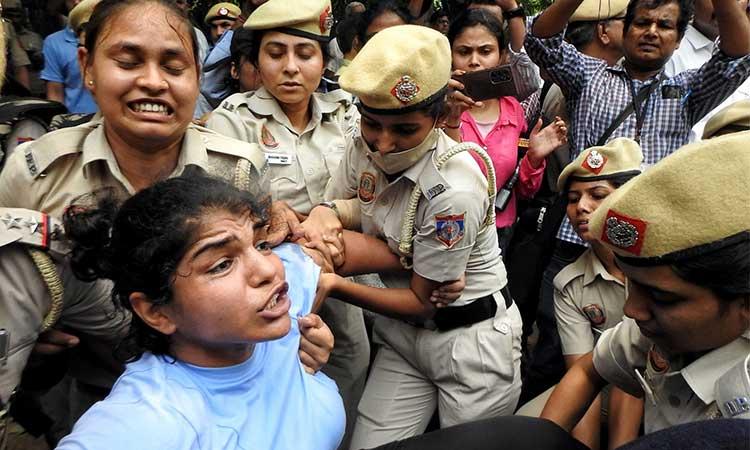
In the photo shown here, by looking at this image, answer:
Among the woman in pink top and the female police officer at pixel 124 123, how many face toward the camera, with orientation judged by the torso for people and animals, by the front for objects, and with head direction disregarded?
2

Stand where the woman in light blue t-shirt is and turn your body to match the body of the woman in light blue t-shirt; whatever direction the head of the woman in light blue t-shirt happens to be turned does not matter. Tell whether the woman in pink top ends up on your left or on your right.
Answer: on your left

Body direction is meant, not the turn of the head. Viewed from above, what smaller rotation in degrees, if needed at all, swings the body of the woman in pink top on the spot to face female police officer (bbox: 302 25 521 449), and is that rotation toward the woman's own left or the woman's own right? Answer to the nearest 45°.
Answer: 0° — they already face them

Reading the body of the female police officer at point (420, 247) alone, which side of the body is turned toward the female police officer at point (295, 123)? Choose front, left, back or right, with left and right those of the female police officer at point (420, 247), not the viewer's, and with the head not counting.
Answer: right

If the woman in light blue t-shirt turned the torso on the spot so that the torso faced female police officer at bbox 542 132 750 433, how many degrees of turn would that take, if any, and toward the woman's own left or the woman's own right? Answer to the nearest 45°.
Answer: approximately 45° to the woman's own left

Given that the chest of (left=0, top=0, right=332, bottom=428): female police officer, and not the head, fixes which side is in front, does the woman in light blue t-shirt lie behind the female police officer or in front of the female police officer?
in front

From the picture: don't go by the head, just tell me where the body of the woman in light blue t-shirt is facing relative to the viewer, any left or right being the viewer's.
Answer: facing the viewer and to the right of the viewer

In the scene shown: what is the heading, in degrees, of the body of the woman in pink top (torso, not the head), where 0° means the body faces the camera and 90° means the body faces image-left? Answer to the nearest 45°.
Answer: approximately 0°

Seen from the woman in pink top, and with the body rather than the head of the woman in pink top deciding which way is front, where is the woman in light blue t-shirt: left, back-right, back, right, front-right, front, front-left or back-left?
front

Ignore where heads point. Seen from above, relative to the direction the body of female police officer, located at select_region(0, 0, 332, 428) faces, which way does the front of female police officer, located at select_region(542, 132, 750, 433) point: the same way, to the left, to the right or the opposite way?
to the right

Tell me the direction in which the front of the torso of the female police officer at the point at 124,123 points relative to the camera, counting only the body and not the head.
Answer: toward the camera

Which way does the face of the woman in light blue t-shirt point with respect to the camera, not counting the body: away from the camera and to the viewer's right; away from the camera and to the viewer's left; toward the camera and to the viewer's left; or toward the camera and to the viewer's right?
toward the camera and to the viewer's right

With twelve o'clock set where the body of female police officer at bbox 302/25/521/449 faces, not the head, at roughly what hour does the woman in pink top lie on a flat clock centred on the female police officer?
The woman in pink top is roughly at 5 o'clock from the female police officer.

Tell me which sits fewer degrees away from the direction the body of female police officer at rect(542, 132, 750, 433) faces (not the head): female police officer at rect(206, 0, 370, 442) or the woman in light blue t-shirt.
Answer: the woman in light blue t-shirt

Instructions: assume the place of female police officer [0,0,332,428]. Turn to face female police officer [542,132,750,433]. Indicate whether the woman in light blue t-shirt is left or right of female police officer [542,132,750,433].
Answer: right

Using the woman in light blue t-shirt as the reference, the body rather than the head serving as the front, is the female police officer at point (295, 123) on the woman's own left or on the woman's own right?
on the woman's own left
